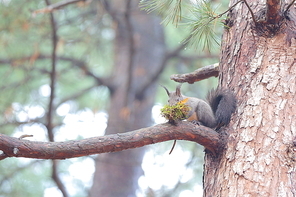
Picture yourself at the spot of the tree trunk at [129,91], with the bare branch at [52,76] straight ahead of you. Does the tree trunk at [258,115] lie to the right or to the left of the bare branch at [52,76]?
left

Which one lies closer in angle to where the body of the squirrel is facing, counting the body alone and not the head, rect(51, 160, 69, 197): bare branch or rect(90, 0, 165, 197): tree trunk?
the bare branch

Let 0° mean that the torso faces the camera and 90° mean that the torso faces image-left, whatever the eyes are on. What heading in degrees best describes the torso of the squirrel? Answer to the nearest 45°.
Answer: approximately 90°

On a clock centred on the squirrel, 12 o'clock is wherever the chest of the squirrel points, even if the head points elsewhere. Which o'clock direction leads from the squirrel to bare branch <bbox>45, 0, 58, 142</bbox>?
The bare branch is roughly at 1 o'clock from the squirrel.
